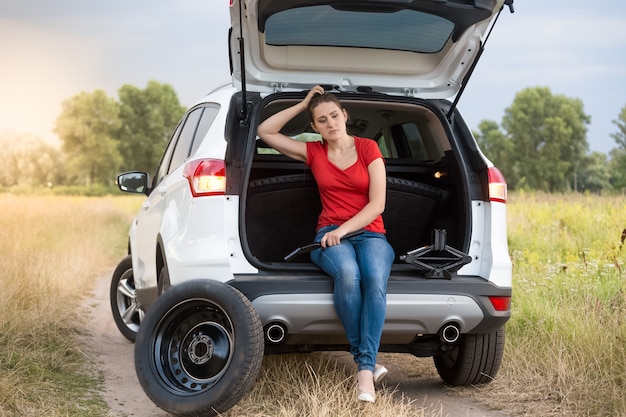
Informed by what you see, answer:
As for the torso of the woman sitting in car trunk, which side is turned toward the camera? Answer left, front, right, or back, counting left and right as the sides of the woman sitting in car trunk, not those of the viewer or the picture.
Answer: front

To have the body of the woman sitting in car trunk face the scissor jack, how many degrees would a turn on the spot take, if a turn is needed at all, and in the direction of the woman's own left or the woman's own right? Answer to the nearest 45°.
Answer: approximately 90° to the woman's own left

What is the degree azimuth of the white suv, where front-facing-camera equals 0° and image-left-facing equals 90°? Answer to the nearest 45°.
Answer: approximately 135°

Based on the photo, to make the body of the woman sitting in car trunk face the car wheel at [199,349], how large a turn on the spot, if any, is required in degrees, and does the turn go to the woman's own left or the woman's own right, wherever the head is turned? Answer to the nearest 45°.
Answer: approximately 45° to the woman's own right
